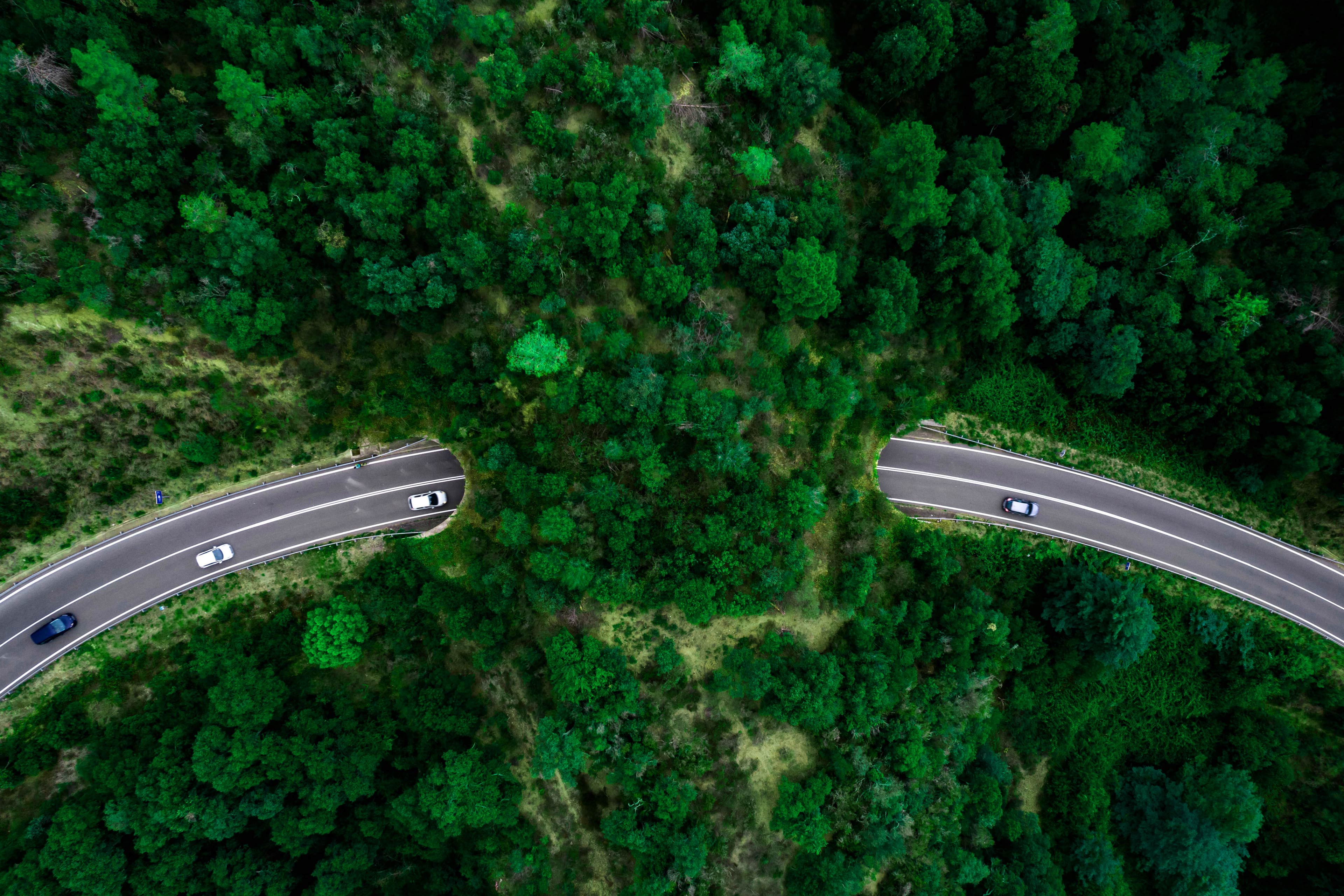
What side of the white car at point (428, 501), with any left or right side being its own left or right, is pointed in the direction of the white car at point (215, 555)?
back

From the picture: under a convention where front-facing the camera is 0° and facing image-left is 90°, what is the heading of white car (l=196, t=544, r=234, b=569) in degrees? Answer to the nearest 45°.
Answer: approximately 270°

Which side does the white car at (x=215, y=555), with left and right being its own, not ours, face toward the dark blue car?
back

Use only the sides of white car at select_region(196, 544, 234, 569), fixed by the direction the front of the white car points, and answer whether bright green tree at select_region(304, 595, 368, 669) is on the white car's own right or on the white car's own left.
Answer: on the white car's own right

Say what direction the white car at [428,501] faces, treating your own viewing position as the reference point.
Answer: facing to the right of the viewer

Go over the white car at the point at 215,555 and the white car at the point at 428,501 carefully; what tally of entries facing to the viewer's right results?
2
